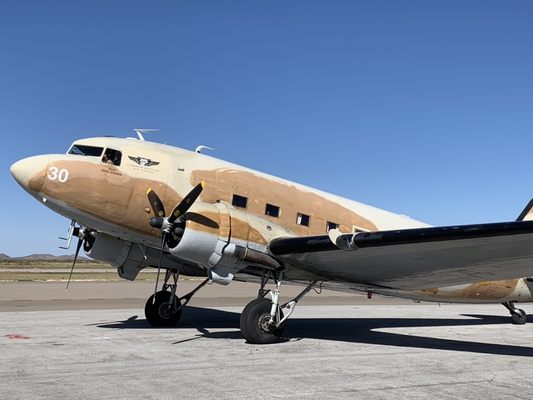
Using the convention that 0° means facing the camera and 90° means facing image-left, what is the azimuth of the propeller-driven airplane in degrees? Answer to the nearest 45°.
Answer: approximately 45°
